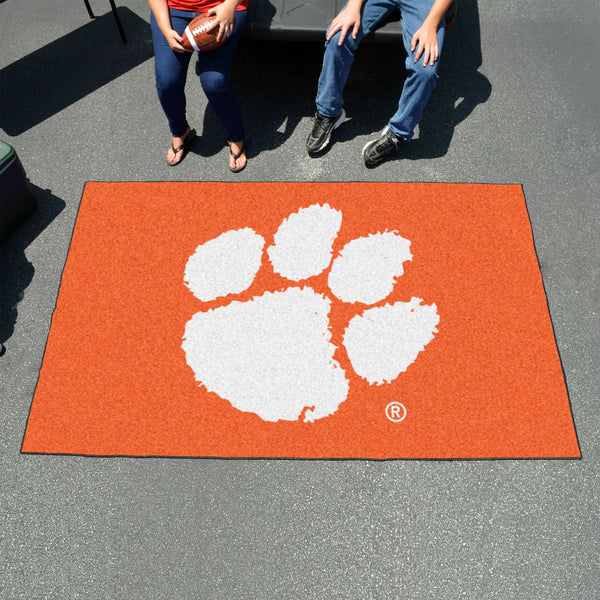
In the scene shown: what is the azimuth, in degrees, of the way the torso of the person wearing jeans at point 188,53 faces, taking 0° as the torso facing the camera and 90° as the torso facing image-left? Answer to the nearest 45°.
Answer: approximately 0°
